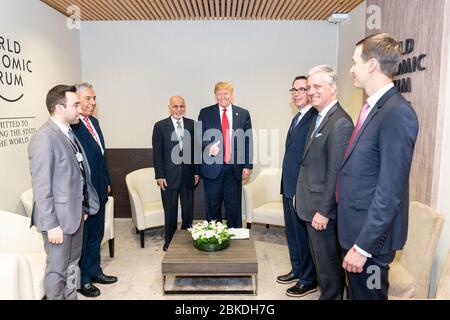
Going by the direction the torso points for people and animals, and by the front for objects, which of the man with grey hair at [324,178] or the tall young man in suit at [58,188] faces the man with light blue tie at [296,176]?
the tall young man in suit

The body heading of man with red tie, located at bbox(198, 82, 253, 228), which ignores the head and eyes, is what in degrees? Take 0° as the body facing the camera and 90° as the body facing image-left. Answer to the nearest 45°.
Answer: approximately 0°

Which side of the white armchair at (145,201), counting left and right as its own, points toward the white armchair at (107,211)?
right

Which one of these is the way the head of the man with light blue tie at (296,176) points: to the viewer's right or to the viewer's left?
to the viewer's left

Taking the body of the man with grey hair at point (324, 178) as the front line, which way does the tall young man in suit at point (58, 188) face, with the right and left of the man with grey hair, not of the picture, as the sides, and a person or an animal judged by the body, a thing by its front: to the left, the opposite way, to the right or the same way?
the opposite way

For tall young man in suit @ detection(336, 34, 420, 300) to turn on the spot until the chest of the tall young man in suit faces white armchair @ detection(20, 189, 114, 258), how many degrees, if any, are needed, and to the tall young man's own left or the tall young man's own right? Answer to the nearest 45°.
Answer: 0° — they already face it

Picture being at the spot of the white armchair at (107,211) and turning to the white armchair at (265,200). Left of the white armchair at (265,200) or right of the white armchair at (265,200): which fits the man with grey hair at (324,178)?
right

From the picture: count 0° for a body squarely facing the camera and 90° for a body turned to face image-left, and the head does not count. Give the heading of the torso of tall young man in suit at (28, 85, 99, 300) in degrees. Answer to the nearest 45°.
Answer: approximately 270°
